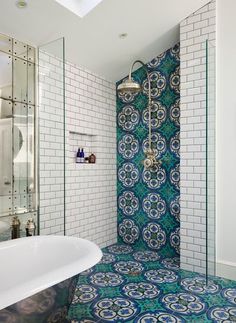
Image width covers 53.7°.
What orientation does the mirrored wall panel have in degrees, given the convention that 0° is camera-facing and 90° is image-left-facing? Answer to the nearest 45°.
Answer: approximately 315°

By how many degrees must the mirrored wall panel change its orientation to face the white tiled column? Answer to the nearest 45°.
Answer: approximately 45° to its left

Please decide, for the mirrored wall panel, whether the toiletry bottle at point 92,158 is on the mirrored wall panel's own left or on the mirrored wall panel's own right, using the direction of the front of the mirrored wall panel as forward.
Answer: on the mirrored wall panel's own left
